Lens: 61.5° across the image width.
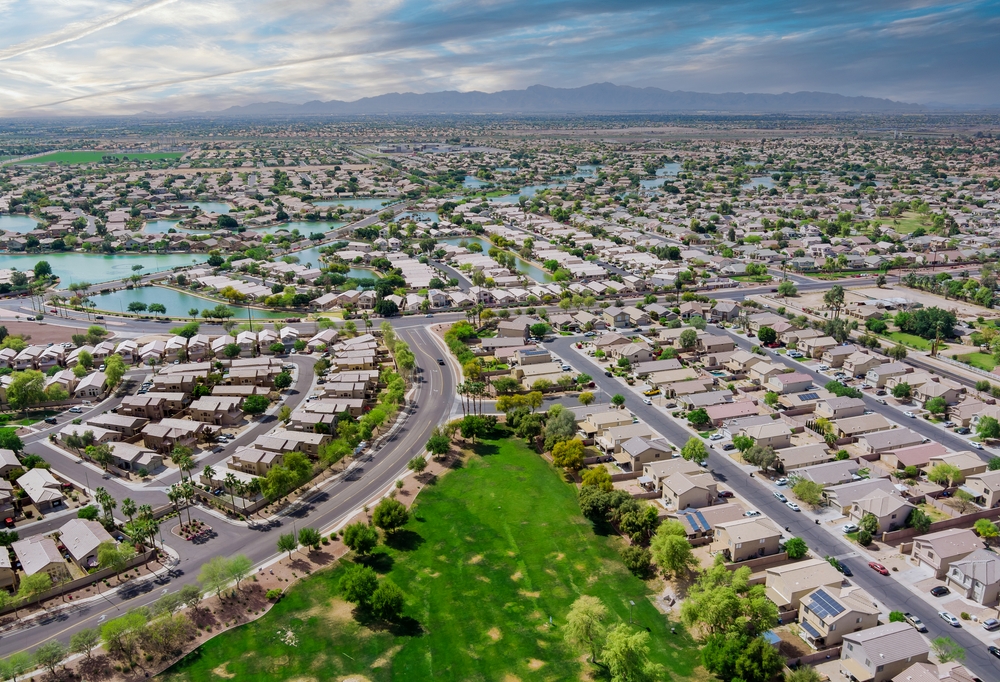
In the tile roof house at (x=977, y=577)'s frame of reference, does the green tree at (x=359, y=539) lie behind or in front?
in front

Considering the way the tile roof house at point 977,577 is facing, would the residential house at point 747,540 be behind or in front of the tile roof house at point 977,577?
in front

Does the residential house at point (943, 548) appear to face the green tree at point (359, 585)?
yes

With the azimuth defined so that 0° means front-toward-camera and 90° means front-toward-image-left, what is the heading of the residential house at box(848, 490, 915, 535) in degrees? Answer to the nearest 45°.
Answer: approximately 45°

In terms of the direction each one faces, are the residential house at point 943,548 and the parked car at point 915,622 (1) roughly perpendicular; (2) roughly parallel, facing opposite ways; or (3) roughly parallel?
roughly perpendicular

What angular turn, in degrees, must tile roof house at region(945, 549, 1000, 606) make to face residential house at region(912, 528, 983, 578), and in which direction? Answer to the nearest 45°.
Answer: approximately 90° to its right

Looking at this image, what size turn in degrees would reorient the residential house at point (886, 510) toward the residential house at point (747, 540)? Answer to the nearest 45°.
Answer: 0° — it already faces it

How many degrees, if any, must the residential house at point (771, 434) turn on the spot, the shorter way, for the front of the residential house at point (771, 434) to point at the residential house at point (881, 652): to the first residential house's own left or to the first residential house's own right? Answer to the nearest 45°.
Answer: approximately 45° to the first residential house's own left

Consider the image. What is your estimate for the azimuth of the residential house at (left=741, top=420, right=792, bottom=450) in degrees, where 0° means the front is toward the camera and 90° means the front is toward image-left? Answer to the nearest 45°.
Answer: approximately 45°

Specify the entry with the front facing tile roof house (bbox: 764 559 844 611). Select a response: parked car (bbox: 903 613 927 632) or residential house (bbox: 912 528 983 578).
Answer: the residential house

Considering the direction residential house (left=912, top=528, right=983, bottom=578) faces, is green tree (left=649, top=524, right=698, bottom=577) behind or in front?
in front

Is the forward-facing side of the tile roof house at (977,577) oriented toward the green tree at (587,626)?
yes
